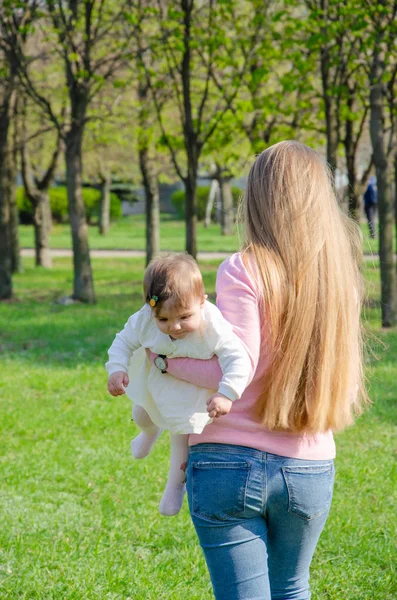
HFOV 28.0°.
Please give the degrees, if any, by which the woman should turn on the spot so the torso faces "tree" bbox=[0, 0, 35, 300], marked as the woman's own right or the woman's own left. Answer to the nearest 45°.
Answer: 0° — they already face it

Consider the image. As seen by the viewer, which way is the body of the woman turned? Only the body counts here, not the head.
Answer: away from the camera

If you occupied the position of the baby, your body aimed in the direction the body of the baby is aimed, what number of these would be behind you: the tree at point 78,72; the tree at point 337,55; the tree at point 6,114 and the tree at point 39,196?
4

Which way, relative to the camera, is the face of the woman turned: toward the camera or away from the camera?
away from the camera

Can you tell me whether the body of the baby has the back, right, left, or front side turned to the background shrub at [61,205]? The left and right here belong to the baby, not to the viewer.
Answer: back

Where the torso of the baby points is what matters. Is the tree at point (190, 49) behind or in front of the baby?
behind

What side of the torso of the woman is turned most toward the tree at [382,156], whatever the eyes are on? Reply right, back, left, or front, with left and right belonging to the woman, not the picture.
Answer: front

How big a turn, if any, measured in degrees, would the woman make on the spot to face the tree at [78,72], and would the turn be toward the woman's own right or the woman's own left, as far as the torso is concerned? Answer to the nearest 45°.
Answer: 0° — they already face it

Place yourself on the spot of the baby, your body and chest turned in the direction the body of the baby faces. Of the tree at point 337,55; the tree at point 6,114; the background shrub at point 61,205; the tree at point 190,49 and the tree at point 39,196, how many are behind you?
5

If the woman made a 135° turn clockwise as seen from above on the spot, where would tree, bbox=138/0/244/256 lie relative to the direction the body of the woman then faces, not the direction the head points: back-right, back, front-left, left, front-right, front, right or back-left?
back-left

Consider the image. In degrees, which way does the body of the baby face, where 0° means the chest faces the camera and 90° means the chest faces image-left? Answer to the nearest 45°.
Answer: approximately 0°

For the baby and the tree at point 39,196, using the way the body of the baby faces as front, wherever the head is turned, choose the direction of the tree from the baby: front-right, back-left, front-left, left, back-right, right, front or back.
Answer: back

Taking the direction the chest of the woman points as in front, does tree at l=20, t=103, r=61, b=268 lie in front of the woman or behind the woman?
in front
